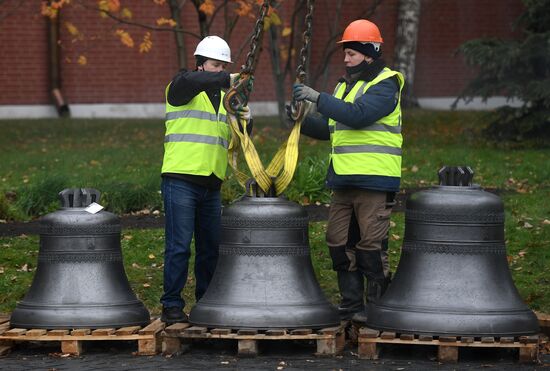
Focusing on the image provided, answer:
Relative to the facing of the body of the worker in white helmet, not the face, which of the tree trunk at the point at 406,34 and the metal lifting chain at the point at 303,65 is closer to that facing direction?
the metal lifting chain

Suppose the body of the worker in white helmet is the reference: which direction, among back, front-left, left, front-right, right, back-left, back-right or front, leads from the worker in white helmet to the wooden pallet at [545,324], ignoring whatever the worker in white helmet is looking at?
front-left

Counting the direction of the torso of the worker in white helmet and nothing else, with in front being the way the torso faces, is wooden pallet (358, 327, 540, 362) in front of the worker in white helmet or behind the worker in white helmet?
in front

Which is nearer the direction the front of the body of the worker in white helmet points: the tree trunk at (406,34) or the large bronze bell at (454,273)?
the large bronze bell

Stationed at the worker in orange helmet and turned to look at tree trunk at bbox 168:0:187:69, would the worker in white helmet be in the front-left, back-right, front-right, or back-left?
front-left

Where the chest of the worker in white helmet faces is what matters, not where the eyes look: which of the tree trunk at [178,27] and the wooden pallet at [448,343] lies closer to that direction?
the wooden pallet

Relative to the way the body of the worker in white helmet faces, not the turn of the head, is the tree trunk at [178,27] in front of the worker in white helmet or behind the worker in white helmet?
behind

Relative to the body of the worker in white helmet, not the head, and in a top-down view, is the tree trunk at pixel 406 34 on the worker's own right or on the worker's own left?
on the worker's own left

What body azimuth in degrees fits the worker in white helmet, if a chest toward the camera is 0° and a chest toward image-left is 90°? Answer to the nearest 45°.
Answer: approximately 315°

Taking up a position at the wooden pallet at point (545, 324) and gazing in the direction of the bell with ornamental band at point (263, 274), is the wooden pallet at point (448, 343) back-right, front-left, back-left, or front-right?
front-left

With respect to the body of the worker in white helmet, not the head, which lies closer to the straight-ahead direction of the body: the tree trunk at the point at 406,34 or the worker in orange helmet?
the worker in orange helmet
